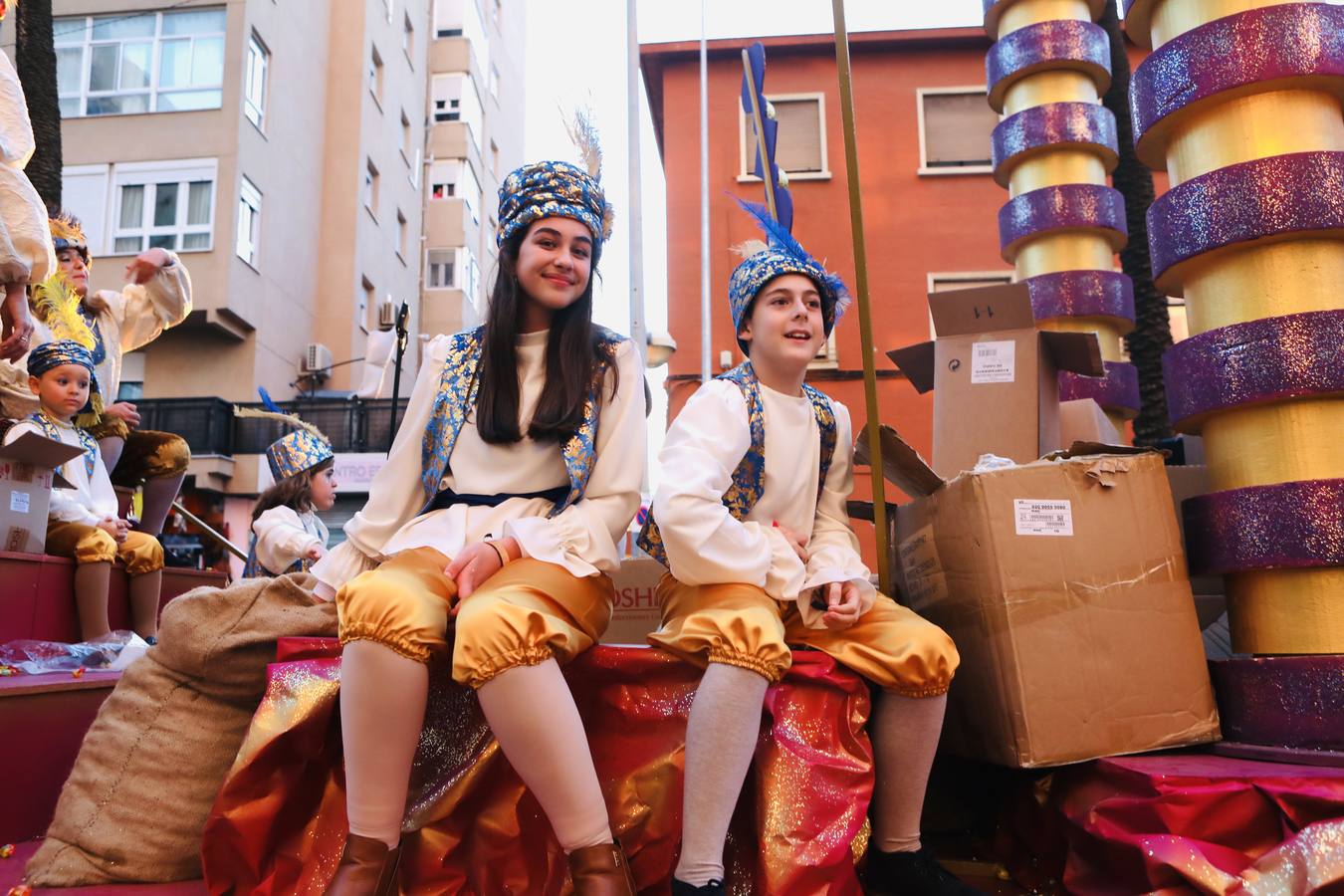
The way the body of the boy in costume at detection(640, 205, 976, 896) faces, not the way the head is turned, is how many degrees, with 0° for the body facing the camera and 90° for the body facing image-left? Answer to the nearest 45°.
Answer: approximately 315°

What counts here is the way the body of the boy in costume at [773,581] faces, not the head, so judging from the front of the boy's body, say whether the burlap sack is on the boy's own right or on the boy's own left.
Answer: on the boy's own right

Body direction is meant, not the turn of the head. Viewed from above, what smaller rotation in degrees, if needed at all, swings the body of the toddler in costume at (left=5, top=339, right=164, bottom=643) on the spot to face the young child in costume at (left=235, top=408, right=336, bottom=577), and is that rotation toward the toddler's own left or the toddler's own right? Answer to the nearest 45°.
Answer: approximately 45° to the toddler's own left

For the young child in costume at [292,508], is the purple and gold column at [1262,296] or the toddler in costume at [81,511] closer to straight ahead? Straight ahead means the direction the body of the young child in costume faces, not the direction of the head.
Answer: the purple and gold column

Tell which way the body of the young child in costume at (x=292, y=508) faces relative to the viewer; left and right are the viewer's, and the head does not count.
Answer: facing to the right of the viewer

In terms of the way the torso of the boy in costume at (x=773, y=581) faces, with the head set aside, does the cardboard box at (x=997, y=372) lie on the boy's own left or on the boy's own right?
on the boy's own left
